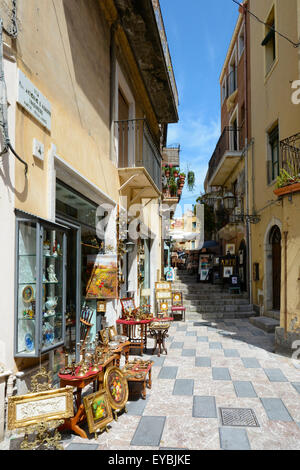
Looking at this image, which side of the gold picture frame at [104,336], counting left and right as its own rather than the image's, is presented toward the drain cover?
front

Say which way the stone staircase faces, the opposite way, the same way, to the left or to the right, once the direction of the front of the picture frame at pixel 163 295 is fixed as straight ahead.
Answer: the same way

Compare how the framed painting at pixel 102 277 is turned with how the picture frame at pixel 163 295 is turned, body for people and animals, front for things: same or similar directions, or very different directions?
same or similar directions

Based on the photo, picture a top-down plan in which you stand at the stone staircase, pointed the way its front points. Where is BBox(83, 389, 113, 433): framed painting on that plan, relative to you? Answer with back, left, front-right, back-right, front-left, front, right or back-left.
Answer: front

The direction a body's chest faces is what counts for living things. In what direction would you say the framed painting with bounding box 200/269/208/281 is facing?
toward the camera

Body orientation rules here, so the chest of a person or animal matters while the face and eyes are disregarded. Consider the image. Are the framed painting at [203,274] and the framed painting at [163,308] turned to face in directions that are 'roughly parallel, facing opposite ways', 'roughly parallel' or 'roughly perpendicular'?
roughly parallel

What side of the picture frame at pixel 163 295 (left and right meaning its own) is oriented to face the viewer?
front

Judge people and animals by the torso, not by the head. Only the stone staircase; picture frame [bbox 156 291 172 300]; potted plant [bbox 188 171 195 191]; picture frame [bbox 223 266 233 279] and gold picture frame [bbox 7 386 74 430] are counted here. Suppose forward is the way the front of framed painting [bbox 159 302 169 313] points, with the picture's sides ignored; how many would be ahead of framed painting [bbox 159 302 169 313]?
1

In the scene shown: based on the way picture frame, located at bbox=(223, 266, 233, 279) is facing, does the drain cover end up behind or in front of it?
in front

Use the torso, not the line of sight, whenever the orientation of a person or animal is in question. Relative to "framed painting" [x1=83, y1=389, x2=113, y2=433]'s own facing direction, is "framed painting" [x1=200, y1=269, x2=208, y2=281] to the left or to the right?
on its left
